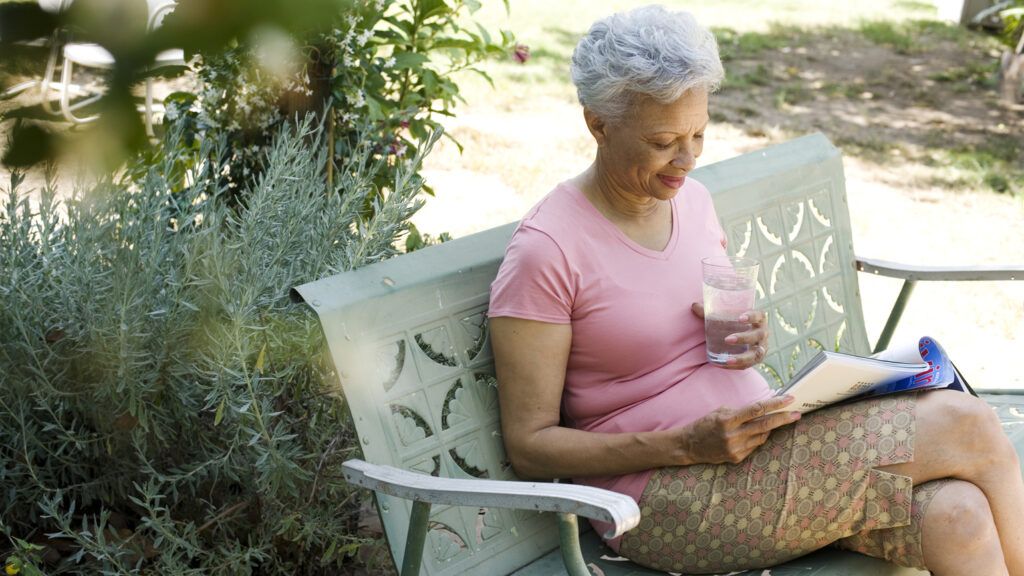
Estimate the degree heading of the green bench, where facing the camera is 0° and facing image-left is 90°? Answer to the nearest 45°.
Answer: approximately 315°

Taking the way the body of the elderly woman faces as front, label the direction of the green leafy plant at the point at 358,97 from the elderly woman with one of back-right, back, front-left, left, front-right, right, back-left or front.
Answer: back

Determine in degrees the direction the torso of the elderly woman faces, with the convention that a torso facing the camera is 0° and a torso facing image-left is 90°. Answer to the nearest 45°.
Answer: approximately 315°
